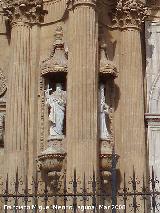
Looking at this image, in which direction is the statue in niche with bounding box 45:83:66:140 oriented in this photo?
toward the camera

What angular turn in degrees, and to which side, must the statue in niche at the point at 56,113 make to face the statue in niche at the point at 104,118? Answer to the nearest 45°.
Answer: approximately 90° to its left
